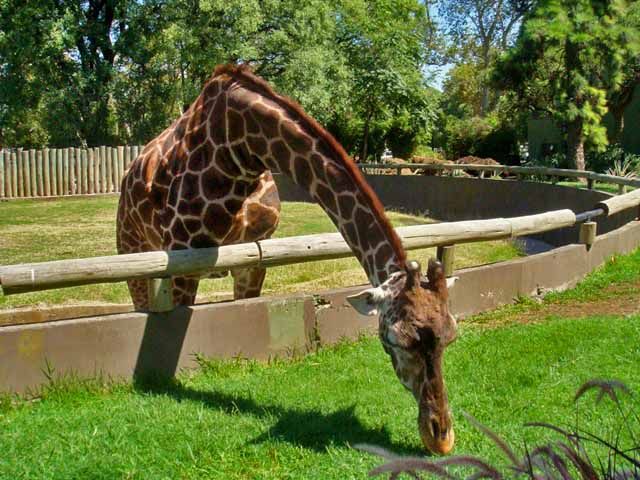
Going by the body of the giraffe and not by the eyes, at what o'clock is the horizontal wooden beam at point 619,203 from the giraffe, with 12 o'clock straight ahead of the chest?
The horizontal wooden beam is roughly at 9 o'clock from the giraffe.

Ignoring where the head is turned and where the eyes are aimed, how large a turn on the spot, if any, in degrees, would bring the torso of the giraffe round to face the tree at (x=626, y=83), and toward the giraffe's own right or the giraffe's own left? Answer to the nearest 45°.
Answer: approximately 90° to the giraffe's own left

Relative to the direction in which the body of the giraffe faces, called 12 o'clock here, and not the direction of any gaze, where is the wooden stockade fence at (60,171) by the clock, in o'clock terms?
The wooden stockade fence is roughly at 7 o'clock from the giraffe.

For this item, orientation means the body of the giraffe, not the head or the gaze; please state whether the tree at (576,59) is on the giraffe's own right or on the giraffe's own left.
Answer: on the giraffe's own left

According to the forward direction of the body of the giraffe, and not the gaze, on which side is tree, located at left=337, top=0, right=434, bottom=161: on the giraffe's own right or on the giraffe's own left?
on the giraffe's own left

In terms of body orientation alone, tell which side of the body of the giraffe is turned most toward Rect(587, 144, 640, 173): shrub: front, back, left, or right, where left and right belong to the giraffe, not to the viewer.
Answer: left

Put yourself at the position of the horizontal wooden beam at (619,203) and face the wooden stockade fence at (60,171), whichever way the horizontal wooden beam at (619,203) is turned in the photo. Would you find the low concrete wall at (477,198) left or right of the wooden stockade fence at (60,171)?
right

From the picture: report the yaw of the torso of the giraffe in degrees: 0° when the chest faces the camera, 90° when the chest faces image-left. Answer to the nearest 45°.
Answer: approximately 315°
